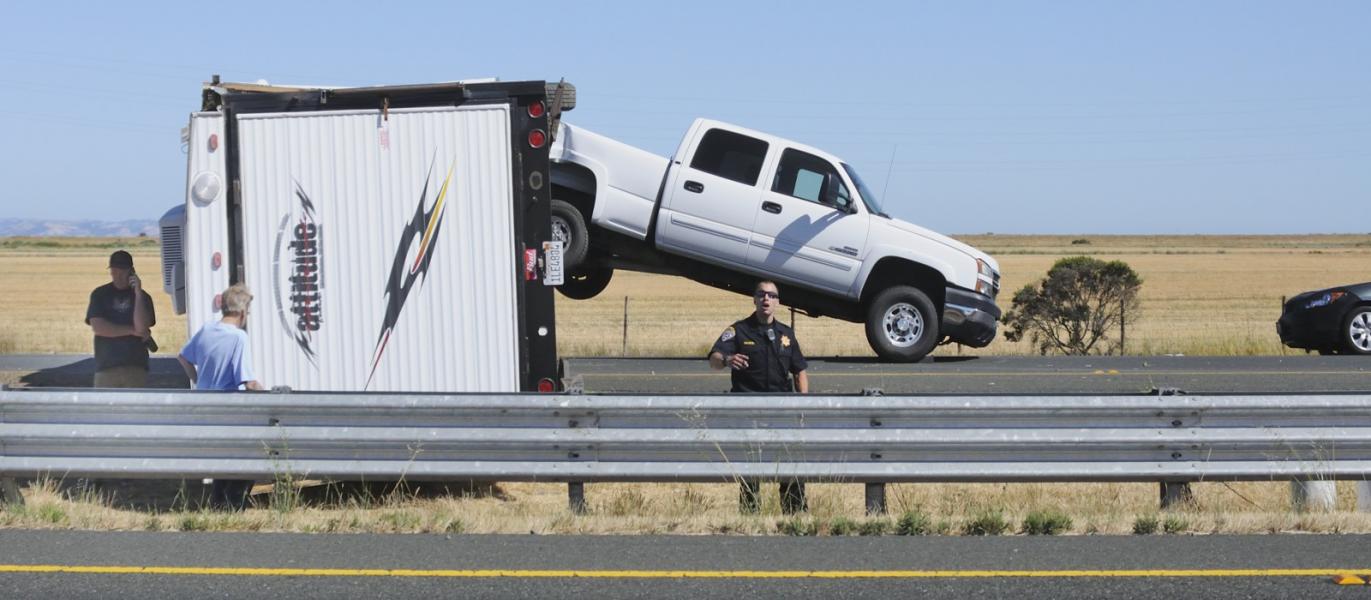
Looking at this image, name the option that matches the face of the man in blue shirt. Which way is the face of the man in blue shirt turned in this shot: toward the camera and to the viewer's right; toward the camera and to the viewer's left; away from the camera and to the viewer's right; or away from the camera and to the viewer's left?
away from the camera and to the viewer's right

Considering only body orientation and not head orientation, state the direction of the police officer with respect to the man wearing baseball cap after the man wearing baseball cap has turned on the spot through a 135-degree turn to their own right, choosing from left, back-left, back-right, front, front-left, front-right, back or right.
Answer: back

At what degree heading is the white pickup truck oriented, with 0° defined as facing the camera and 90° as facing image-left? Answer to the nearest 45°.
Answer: approximately 270°

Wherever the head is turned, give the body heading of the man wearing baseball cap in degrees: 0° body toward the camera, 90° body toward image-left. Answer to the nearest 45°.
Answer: approximately 0°

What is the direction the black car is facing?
to the viewer's left

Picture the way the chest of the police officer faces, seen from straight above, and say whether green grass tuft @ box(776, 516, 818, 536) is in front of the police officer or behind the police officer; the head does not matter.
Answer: in front

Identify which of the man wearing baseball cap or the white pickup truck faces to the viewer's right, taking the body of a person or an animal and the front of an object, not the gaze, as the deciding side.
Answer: the white pickup truck

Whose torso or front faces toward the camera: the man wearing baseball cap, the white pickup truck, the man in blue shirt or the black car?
the man wearing baseball cap

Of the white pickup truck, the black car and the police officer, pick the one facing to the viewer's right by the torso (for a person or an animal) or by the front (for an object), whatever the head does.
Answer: the white pickup truck

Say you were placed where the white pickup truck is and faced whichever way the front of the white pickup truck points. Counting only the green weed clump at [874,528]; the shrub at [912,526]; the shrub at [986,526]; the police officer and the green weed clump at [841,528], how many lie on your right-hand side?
5

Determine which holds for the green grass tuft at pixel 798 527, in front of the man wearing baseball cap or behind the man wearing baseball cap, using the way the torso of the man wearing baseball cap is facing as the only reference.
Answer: in front

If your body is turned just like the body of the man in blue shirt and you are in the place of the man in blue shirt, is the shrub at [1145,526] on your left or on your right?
on your right

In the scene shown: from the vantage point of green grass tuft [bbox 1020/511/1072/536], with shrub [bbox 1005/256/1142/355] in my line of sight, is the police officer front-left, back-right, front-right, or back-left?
front-left

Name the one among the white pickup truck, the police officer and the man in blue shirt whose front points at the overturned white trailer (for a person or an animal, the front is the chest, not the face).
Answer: the man in blue shirt

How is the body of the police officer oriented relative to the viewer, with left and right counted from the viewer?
facing the viewer
